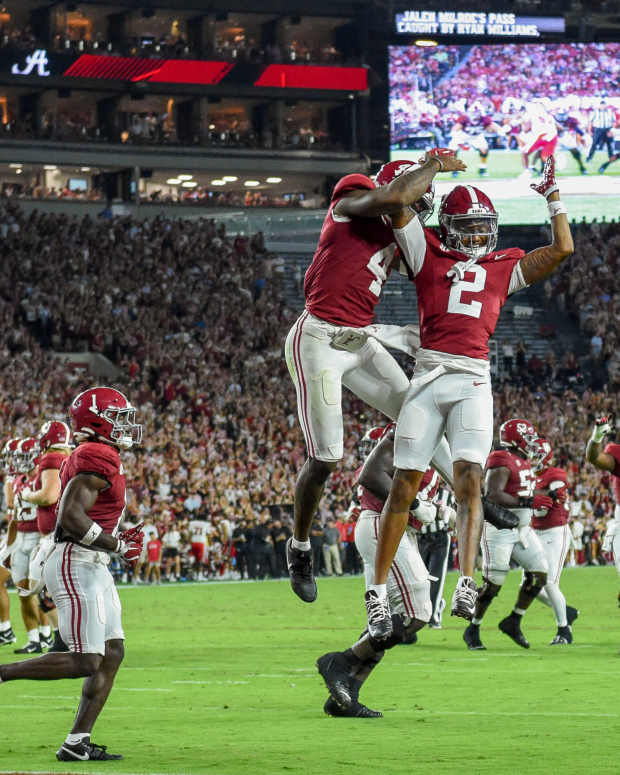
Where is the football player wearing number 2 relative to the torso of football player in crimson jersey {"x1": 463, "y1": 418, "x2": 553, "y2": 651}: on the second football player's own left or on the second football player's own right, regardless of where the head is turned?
on the second football player's own right

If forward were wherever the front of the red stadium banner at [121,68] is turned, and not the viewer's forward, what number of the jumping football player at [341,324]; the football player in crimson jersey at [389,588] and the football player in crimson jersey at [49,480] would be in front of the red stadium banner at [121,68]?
3

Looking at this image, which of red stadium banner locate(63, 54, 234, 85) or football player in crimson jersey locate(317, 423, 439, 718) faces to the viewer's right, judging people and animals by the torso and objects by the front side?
the football player in crimson jersey

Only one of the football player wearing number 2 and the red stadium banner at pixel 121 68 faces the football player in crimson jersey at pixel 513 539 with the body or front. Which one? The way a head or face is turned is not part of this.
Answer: the red stadium banner

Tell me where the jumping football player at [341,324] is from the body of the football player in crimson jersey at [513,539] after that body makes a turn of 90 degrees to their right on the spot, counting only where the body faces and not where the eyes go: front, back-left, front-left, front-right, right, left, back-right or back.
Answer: front-left

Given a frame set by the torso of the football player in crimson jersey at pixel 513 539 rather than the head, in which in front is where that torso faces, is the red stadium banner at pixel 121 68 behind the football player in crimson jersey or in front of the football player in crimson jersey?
behind

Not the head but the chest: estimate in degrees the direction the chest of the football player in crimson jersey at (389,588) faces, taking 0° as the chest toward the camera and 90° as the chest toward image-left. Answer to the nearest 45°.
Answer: approximately 270°

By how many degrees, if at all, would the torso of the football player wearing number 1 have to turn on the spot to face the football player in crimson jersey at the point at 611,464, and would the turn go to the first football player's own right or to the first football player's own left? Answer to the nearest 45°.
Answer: approximately 45° to the first football player's own left
